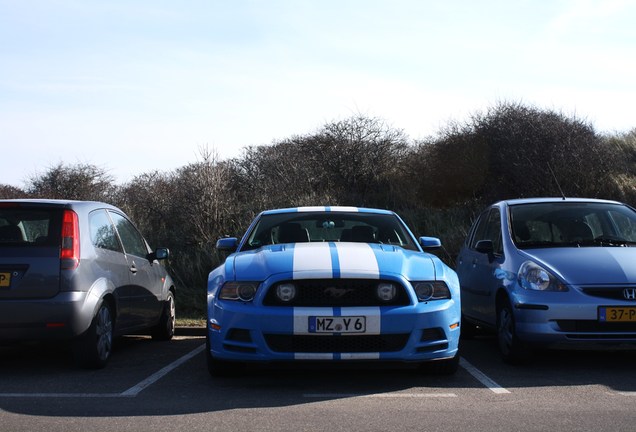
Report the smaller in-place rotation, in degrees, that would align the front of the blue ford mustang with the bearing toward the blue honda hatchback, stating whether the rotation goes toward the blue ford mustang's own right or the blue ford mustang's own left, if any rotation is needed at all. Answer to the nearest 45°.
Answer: approximately 135° to the blue ford mustang's own left

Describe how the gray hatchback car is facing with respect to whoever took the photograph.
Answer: facing away from the viewer and to the right of the viewer

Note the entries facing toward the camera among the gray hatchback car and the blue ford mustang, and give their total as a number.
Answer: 1

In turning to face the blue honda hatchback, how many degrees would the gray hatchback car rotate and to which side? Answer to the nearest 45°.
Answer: approximately 45° to its right

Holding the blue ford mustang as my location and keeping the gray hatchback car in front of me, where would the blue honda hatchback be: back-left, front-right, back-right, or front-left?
back-right

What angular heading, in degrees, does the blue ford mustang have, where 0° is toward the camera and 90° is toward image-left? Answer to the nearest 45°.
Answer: approximately 0°

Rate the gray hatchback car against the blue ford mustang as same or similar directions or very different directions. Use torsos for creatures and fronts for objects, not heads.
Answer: very different directions

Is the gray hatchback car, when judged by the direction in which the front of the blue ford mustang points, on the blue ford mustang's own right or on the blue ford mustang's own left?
on the blue ford mustang's own right
